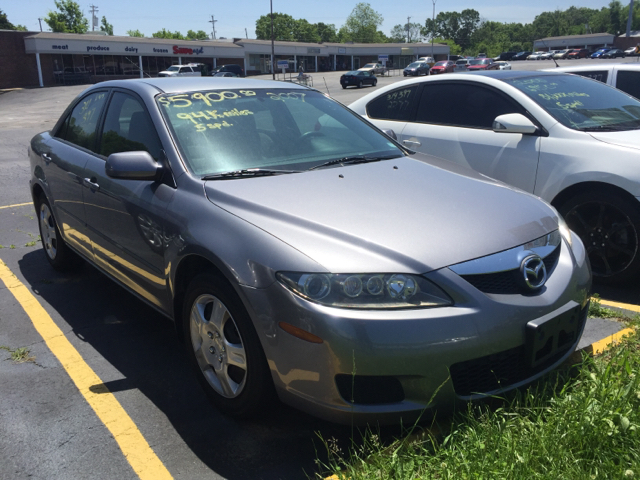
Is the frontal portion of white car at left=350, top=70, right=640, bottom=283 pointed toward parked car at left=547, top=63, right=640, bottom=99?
no

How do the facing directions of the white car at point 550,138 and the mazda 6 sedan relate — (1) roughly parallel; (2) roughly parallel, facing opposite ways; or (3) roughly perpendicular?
roughly parallel

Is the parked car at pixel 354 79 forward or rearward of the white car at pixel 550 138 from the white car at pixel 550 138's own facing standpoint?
rearward

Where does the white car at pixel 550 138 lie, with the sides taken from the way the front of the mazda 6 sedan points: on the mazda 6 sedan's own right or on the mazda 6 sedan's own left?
on the mazda 6 sedan's own left

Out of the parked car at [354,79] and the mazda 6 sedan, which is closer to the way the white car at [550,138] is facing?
the mazda 6 sedan

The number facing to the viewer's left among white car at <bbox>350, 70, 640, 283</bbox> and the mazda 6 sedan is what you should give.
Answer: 0

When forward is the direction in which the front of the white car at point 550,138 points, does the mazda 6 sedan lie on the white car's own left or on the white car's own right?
on the white car's own right

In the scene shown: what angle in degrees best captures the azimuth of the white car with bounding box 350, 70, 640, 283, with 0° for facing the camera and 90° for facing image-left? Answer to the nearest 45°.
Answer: approximately 315°

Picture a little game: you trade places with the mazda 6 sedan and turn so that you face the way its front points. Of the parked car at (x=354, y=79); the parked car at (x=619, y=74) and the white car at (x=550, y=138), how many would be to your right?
0

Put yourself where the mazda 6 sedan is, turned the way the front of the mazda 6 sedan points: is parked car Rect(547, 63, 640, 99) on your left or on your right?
on your left

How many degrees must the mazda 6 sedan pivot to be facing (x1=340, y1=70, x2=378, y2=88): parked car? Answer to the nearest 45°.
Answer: approximately 135° to its left
